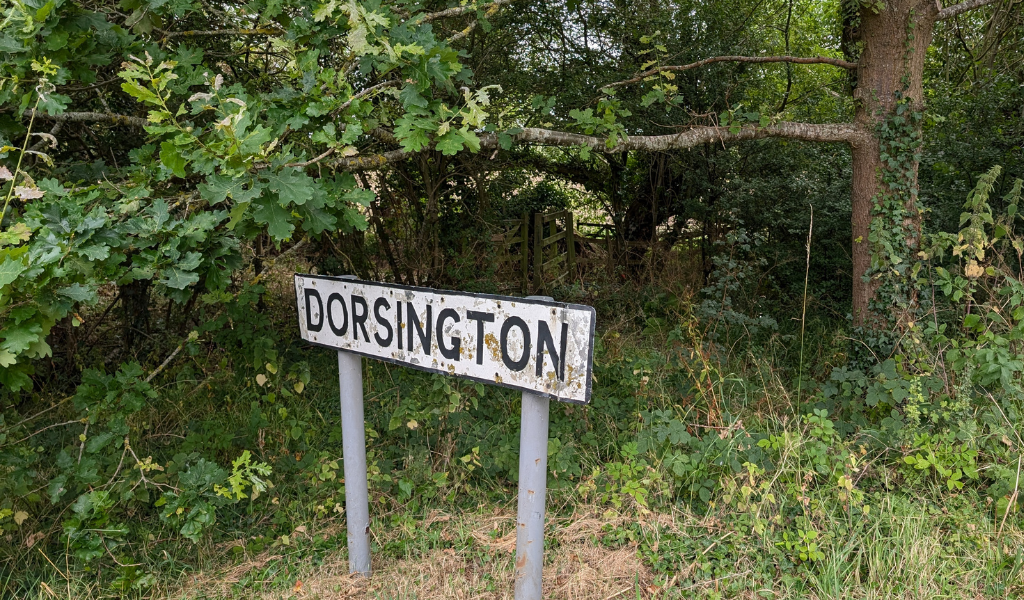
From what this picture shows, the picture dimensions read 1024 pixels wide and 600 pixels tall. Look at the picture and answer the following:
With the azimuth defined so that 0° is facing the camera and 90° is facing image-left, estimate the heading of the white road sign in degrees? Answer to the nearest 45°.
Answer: approximately 45°

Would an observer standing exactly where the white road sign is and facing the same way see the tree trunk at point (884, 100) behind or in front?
behind

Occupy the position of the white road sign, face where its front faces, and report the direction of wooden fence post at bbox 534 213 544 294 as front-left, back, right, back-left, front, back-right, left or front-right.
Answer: back-right

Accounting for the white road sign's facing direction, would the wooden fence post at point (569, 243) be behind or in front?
behind

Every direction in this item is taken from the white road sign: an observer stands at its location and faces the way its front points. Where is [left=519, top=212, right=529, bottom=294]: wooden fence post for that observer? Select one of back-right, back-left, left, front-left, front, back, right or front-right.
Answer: back-right

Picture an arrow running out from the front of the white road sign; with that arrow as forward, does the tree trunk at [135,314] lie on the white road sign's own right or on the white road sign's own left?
on the white road sign's own right
